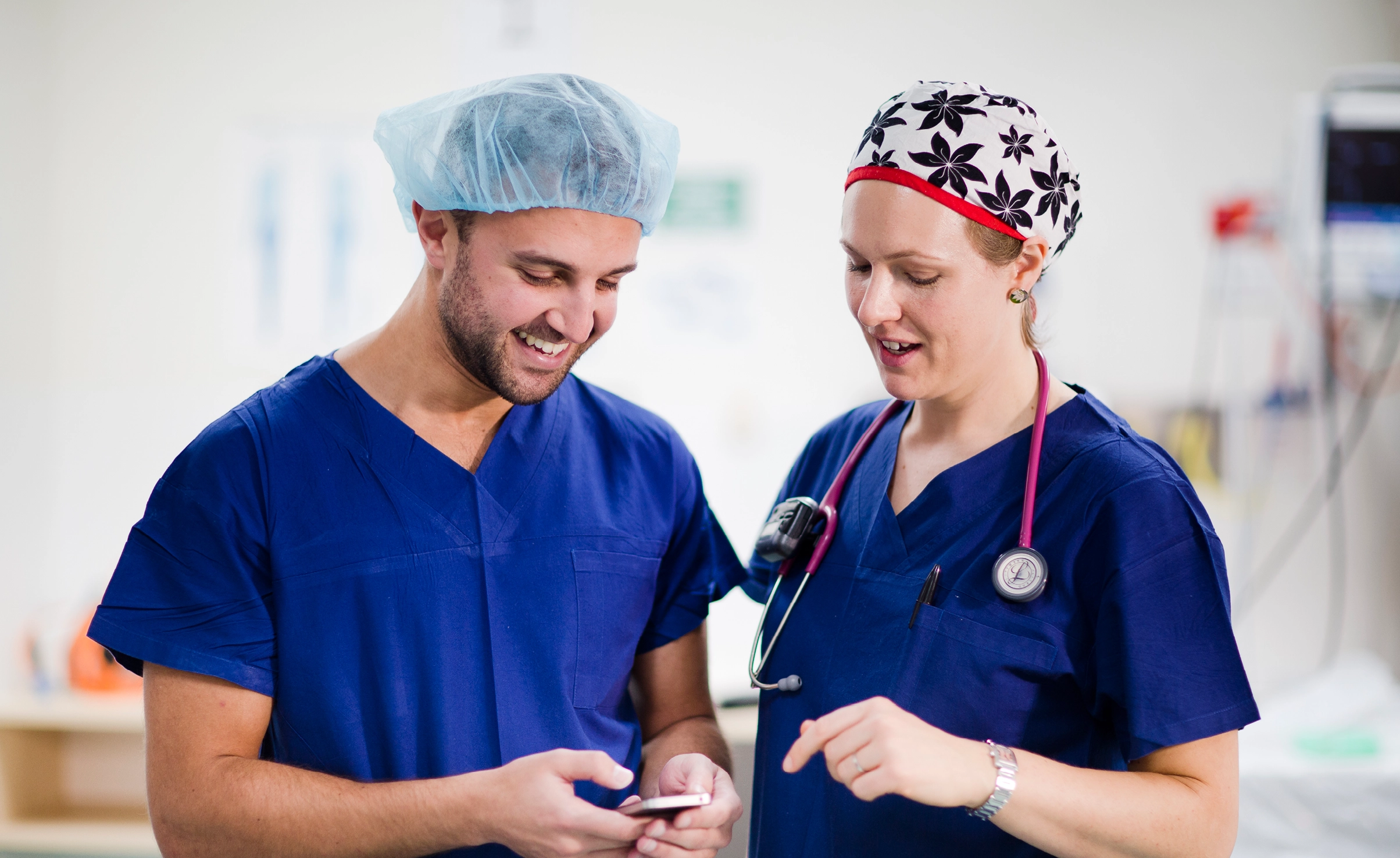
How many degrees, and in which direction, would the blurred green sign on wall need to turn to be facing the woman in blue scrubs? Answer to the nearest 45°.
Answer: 0° — it already faces them

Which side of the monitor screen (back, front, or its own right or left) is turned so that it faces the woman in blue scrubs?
front

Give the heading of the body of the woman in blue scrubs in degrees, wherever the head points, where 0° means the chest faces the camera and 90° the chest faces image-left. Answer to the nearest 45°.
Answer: approximately 45°

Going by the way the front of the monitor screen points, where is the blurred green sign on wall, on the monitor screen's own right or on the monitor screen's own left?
on the monitor screen's own right

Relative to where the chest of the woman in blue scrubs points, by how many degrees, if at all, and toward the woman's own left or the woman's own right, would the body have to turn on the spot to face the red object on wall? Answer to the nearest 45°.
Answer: approximately 135° to the woman's own right

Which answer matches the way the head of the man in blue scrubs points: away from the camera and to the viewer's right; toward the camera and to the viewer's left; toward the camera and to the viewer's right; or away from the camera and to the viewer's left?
toward the camera and to the viewer's right

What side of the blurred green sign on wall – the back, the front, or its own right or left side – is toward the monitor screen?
left

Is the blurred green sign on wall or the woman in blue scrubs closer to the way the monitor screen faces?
the woman in blue scrubs

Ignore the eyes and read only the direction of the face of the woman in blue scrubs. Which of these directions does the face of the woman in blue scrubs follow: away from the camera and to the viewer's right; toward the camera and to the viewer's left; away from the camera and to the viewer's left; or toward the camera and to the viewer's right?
toward the camera and to the viewer's left

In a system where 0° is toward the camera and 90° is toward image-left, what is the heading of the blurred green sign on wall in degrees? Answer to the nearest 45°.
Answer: approximately 0°

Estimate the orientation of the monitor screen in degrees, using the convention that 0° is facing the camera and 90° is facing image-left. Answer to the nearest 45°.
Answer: approximately 0°

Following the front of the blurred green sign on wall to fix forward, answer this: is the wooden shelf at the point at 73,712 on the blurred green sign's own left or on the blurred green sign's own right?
on the blurred green sign's own right

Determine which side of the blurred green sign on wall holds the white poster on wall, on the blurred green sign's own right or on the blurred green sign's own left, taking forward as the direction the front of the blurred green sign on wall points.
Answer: on the blurred green sign's own right

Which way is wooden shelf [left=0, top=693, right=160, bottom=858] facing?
toward the camera

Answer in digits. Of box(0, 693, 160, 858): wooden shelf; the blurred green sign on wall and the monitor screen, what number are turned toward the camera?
3

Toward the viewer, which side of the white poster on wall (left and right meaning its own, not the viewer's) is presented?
front
